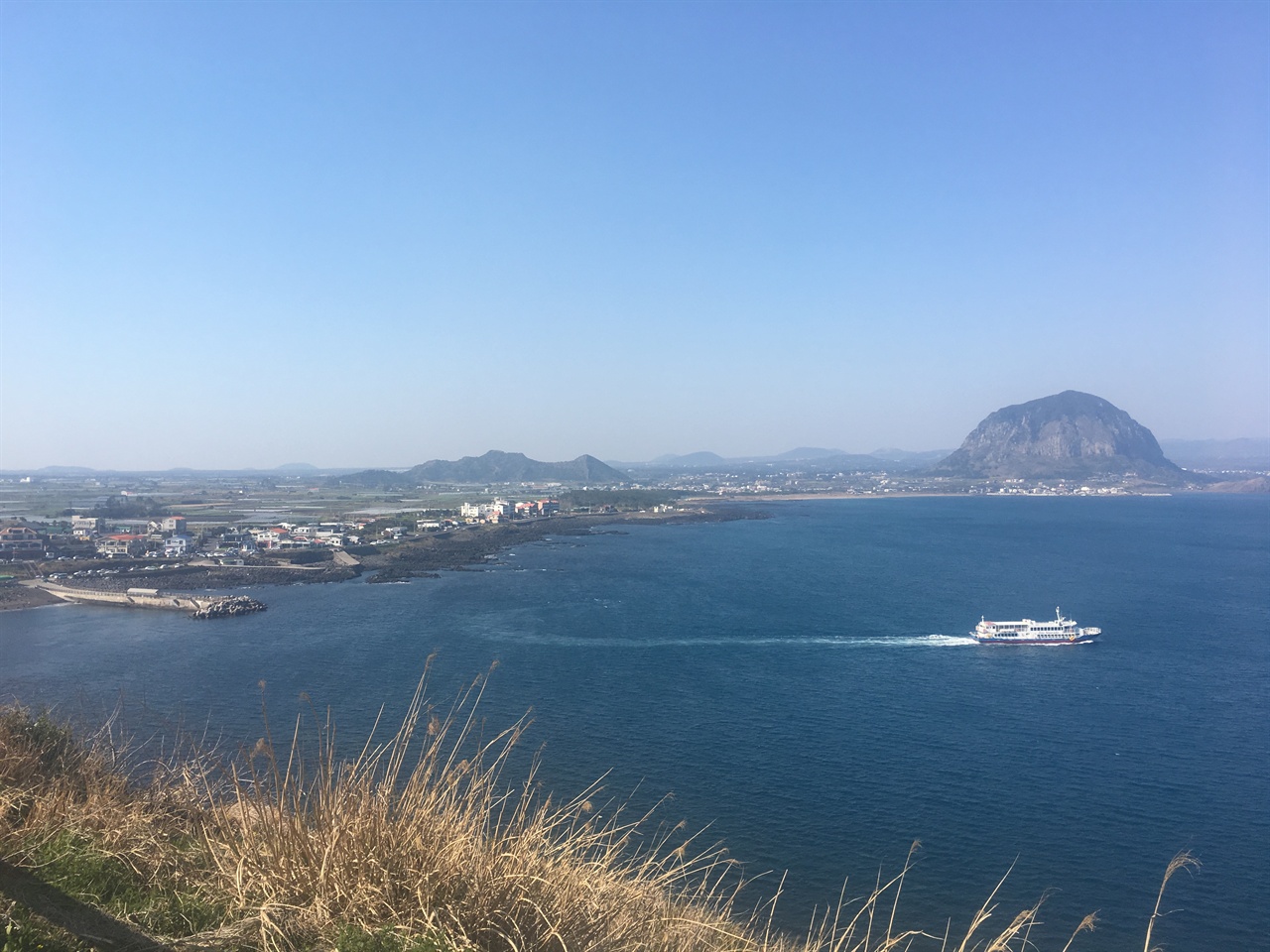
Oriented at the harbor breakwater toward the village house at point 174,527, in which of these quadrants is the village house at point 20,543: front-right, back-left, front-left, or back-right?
front-left

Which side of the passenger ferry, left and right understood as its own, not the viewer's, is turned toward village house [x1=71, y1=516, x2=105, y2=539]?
back

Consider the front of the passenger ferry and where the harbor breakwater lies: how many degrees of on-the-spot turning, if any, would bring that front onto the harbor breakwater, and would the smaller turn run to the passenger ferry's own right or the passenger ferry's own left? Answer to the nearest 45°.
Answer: approximately 180°

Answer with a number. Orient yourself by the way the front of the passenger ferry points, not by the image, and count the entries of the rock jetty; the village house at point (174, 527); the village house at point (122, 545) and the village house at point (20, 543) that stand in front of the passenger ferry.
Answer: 0

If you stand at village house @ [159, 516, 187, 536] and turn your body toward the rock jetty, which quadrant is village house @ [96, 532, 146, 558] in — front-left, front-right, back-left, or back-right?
front-right

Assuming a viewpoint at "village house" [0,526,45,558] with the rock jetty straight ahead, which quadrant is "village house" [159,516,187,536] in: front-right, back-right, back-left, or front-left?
back-left

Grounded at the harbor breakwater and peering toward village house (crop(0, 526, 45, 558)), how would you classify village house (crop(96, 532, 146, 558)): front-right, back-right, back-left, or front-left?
front-right

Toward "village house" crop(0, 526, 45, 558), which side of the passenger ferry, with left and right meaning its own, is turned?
back

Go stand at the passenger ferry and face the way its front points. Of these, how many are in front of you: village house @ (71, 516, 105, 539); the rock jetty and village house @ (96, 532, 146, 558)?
0

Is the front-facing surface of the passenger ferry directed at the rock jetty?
no

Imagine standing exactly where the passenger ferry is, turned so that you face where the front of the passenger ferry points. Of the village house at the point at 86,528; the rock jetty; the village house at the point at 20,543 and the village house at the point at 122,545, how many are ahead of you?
0

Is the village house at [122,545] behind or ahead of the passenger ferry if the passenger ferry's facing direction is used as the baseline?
behind

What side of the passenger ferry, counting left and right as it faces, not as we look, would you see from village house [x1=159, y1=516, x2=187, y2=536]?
back

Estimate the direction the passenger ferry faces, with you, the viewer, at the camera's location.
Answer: facing to the right of the viewer
